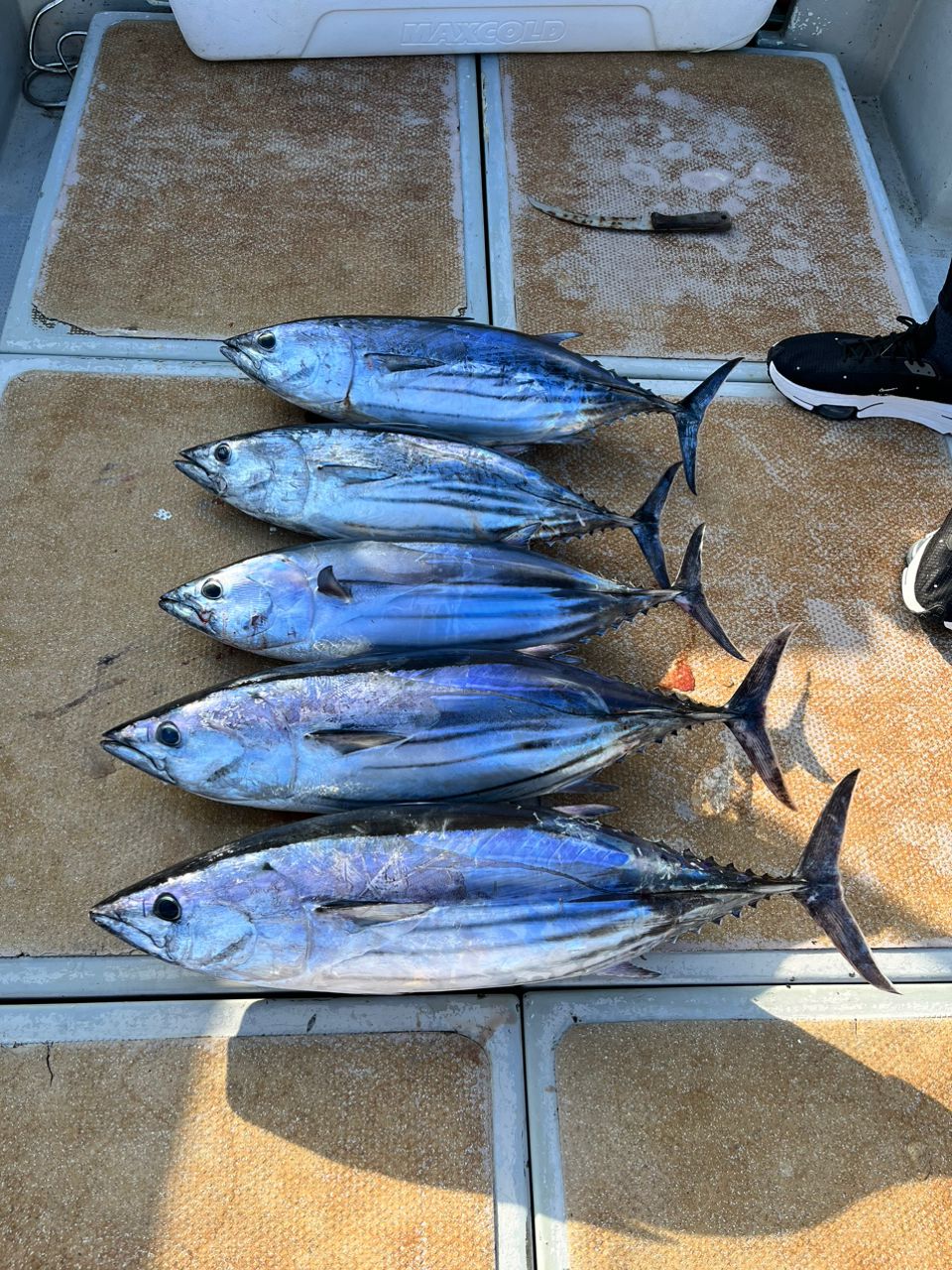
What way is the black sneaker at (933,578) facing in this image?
to the viewer's left

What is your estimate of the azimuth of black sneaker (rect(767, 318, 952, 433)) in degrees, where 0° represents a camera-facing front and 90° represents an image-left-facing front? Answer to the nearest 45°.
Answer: approximately 90°

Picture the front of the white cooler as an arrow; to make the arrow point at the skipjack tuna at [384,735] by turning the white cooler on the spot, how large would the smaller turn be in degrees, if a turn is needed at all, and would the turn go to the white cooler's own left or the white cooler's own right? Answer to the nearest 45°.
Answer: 0° — it already faces it

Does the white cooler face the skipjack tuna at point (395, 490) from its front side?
yes

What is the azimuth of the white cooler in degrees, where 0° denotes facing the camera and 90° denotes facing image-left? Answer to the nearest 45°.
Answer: approximately 0°

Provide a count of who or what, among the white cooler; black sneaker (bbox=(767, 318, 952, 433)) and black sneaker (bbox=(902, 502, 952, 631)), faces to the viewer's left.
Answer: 2

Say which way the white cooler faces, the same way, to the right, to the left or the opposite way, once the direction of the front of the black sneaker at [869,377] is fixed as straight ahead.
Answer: to the left
